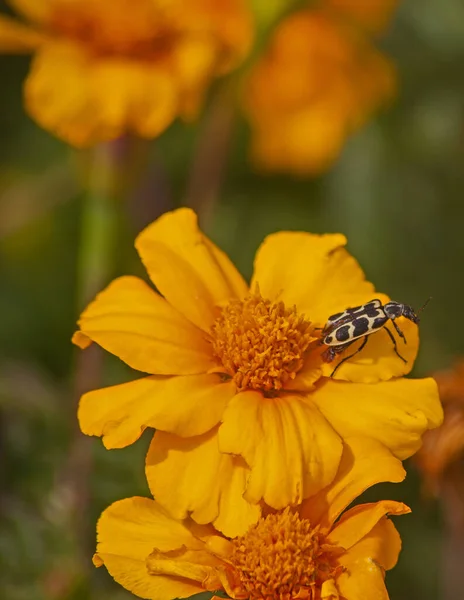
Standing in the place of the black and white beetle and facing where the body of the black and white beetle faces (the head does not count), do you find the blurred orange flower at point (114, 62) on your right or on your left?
on your left

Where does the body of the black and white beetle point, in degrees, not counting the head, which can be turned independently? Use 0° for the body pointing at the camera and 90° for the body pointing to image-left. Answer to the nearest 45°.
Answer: approximately 270°

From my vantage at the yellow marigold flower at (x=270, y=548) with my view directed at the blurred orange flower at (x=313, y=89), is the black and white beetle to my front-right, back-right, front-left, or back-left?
front-right

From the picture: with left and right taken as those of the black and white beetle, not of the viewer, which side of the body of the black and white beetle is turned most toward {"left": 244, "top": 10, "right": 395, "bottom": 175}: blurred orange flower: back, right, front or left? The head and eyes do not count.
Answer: left
